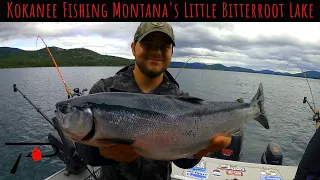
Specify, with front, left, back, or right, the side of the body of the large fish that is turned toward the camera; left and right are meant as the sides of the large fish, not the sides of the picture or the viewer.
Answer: left

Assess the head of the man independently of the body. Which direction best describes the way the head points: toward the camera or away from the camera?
toward the camera
